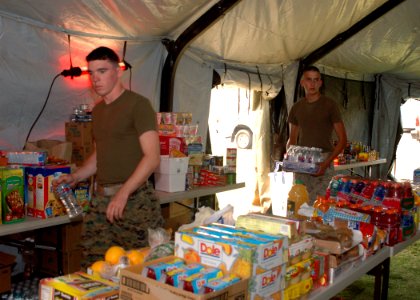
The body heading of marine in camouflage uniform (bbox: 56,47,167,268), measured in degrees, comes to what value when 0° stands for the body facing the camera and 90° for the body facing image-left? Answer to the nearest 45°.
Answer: approximately 45°

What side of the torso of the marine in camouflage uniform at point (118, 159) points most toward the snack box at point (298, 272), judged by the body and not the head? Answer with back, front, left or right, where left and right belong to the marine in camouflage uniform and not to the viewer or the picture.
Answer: left

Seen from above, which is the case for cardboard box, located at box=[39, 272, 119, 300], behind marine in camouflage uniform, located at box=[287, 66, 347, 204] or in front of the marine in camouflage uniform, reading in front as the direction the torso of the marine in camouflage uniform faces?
in front

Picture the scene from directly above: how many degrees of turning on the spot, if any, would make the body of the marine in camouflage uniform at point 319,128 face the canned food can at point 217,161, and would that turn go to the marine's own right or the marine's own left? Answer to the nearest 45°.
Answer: approximately 90° to the marine's own right

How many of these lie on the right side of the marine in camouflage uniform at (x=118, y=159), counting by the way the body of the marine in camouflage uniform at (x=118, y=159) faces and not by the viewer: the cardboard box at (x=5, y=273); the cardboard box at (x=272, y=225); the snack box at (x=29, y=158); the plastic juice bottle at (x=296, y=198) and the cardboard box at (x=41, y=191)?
3

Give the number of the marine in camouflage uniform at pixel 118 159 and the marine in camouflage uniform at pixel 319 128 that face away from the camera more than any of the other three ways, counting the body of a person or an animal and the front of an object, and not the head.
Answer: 0

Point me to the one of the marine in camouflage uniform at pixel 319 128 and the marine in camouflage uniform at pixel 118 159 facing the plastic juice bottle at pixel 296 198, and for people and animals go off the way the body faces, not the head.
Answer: the marine in camouflage uniform at pixel 319 128

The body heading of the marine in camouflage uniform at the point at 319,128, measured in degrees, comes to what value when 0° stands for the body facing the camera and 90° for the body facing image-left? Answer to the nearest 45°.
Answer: approximately 0°

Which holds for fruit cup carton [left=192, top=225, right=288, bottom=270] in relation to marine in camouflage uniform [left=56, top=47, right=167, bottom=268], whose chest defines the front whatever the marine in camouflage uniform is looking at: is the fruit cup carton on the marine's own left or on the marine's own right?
on the marine's own left
